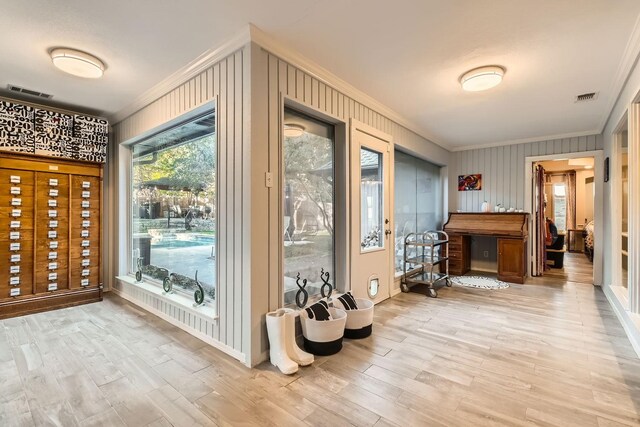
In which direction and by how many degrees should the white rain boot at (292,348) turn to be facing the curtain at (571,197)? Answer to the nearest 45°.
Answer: approximately 90° to its left

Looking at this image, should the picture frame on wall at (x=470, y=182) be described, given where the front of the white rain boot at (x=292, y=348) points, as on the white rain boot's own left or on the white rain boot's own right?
on the white rain boot's own left

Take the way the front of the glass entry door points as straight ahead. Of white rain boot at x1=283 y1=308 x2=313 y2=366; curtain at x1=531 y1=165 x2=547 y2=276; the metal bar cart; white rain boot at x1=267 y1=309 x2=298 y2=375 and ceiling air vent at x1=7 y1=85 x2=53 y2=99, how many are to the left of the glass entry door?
2

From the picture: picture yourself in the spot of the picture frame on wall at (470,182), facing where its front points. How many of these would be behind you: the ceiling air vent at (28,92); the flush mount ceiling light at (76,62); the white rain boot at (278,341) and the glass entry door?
0

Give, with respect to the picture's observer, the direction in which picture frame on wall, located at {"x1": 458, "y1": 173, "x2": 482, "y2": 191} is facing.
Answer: facing the viewer

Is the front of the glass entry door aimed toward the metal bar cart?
no

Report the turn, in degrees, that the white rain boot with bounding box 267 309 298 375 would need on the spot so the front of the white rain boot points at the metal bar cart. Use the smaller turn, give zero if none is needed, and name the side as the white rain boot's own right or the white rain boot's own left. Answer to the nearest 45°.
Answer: approximately 90° to the white rain boot's own left

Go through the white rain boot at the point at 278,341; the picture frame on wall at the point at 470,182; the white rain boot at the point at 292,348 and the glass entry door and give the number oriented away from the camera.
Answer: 0

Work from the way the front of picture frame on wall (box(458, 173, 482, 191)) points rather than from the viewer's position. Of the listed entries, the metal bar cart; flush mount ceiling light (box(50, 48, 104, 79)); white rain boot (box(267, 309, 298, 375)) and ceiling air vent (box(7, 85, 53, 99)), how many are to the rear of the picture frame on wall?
0

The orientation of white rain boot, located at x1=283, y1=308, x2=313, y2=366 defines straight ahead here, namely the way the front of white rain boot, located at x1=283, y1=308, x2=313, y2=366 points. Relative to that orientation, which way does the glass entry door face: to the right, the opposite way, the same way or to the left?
the same way

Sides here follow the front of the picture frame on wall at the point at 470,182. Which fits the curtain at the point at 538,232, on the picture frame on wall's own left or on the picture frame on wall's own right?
on the picture frame on wall's own left

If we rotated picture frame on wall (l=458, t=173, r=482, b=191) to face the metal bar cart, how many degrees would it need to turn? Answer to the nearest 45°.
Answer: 0° — it already faces it

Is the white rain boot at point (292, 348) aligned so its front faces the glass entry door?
no

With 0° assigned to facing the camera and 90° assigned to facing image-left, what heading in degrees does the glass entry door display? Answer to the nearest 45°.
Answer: approximately 315°

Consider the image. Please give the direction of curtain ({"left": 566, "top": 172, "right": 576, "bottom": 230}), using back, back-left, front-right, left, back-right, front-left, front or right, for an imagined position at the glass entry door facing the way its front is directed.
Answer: left

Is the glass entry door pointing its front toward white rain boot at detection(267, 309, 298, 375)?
no

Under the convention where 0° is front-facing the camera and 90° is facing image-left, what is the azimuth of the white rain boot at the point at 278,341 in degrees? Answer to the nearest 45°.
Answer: approximately 315°

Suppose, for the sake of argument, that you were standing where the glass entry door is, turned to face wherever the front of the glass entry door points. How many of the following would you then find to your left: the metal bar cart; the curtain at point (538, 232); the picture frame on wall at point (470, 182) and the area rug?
4
